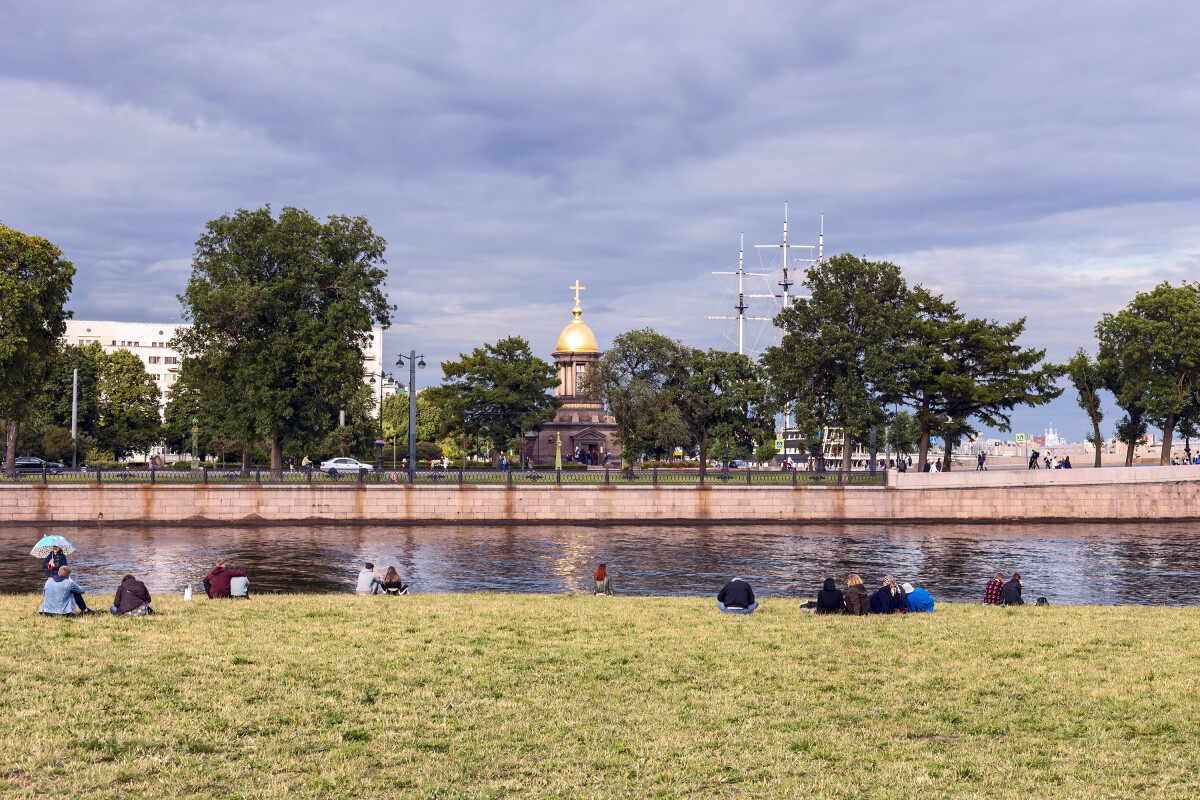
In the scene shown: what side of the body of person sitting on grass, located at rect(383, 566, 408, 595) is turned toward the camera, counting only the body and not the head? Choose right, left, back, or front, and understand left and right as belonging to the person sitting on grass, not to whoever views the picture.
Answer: back

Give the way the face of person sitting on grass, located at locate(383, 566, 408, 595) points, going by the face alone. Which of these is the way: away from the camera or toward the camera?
away from the camera

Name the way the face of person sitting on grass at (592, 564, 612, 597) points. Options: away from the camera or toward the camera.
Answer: away from the camera

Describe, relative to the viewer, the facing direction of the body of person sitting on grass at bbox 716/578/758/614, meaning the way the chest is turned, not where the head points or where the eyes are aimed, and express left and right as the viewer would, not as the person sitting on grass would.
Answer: facing away from the viewer

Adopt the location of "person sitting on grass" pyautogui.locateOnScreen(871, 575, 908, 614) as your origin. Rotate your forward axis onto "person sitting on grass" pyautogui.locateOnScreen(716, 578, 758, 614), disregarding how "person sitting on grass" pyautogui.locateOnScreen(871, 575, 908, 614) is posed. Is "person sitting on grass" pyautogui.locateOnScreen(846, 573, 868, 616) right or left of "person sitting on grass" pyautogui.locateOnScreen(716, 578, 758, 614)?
left

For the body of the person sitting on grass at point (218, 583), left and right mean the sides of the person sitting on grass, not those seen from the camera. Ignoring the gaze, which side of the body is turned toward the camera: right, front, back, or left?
back

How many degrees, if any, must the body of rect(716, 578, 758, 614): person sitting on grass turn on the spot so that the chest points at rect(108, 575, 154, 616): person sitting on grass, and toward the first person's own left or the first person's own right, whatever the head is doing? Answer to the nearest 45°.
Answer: approximately 90° to the first person's own left

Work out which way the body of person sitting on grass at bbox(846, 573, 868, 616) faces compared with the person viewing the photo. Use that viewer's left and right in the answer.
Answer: facing away from the viewer

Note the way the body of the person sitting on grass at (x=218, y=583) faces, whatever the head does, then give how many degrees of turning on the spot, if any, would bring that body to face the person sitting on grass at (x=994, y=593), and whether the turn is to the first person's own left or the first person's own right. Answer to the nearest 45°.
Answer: approximately 90° to the first person's own right

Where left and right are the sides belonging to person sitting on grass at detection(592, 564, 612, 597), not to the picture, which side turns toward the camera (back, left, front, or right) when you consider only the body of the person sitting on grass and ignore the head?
back

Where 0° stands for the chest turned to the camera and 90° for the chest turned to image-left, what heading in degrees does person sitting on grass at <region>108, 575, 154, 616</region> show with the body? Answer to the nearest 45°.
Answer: approximately 180°
